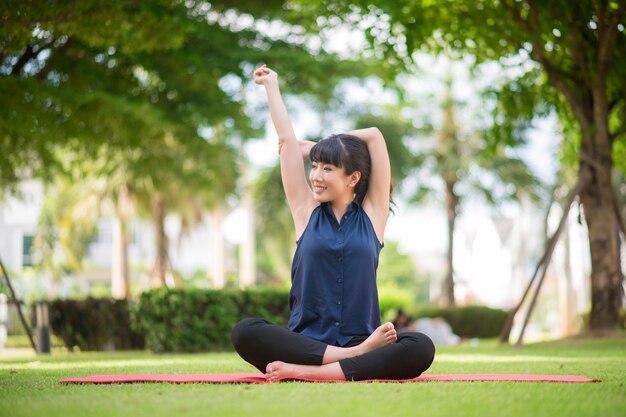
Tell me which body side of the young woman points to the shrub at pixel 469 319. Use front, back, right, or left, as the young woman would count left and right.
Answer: back

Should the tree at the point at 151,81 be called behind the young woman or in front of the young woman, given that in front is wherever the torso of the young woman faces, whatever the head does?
behind

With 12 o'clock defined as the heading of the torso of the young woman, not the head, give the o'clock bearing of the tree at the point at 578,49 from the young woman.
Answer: The tree is roughly at 7 o'clock from the young woman.

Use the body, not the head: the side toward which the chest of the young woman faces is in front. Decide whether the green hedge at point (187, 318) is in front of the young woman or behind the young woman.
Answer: behind

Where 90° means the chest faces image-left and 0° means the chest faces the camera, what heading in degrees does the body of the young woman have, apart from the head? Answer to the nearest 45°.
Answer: approximately 0°
